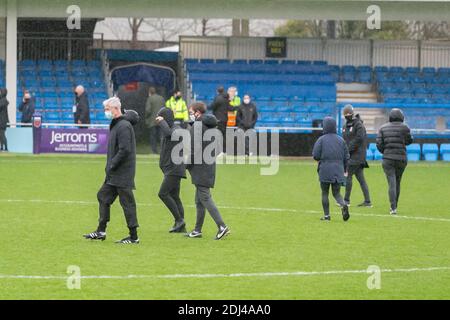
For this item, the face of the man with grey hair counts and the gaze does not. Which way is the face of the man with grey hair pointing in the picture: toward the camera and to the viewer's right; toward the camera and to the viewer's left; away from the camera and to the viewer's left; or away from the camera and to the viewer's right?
toward the camera and to the viewer's left

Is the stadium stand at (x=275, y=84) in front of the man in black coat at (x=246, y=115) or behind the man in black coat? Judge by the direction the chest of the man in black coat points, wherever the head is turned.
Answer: behind

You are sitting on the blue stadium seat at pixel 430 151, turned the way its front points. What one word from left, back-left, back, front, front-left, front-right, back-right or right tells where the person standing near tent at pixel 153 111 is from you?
right

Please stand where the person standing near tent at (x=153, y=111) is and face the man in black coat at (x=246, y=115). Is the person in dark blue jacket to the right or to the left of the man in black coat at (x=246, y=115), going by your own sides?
right

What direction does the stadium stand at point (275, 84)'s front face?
toward the camera

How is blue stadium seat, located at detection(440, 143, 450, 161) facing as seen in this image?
toward the camera

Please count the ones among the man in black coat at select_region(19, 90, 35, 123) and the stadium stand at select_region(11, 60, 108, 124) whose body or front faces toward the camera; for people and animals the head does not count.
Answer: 2

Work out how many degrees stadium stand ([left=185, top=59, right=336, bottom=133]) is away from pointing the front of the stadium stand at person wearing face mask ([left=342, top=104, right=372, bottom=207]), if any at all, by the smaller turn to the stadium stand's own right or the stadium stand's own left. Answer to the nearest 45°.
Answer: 0° — it already faces them

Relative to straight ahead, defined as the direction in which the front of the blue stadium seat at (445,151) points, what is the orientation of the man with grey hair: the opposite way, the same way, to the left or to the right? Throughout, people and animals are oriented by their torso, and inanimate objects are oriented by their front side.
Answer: to the right

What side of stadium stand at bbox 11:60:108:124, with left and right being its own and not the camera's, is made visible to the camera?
front

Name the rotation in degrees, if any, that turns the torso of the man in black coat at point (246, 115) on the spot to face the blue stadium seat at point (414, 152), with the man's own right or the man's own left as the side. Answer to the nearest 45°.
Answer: approximately 90° to the man's own left

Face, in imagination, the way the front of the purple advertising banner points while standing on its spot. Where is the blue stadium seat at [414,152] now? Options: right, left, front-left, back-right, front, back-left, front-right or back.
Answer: left
